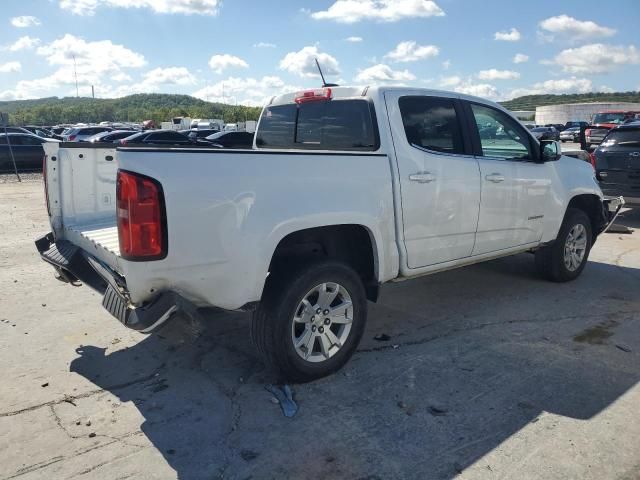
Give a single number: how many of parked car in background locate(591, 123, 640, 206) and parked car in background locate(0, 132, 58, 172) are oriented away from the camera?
1

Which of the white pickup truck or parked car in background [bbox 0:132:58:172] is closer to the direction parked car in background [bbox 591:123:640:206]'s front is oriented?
the parked car in background

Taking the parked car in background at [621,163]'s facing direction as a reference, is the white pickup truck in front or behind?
behind

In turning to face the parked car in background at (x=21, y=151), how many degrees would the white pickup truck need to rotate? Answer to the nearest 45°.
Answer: approximately 90° to its left

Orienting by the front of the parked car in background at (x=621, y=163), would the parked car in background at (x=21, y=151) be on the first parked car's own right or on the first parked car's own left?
on the first parked car's own left

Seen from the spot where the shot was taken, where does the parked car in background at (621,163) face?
facing away from the viewer

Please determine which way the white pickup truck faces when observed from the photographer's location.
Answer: facing away from the viewer and to the right of the viewer

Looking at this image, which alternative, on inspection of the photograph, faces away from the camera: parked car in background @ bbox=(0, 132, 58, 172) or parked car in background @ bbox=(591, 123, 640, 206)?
parked car in background @ bbox=(591, 123, 640, 206)
